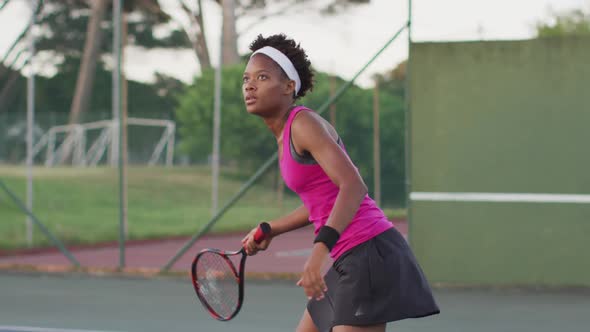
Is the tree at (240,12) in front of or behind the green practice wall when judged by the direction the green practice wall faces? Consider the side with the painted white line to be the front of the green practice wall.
behind

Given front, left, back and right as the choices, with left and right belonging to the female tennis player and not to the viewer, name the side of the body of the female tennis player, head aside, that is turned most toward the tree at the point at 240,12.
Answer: right

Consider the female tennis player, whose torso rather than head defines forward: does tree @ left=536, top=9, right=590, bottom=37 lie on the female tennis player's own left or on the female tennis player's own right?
on the female tennis player's own right

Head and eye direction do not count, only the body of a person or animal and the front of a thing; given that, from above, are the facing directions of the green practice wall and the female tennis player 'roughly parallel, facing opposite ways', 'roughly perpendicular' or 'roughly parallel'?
roughly perpendicular

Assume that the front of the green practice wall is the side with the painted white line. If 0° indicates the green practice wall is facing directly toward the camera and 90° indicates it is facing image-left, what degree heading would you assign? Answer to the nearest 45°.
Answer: approximately 0°

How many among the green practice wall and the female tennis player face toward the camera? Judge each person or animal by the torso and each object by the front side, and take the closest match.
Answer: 1

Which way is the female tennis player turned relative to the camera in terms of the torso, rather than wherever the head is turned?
to the viewer's left

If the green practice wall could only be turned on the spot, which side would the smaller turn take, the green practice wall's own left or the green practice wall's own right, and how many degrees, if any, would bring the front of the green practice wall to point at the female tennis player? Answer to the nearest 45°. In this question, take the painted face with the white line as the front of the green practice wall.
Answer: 0° — it already faces them
